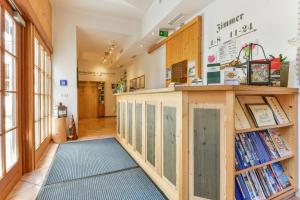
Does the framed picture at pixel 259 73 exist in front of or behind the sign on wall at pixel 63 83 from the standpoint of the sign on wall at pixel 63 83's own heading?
in front

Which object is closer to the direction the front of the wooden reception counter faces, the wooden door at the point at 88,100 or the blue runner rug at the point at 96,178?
the blue runner rug

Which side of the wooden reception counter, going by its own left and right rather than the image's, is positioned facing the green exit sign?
right

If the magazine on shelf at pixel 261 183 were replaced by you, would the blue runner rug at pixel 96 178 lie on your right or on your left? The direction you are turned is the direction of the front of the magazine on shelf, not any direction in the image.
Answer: on your right

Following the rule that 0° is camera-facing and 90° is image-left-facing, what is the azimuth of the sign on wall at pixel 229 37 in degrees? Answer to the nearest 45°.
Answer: approximately 45°

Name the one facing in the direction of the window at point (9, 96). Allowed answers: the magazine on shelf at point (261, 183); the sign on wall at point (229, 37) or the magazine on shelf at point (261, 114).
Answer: the sign on wall

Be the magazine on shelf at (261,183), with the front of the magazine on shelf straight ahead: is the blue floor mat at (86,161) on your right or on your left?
on your right
